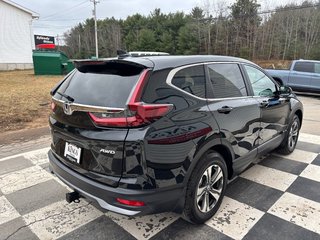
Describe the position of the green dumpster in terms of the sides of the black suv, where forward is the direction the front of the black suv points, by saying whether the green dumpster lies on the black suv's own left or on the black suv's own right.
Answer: on the black suv's own left

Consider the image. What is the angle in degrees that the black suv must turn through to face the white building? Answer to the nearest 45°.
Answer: approximately 90° to its left

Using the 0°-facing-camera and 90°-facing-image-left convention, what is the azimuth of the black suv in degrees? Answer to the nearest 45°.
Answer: approximately 225°
